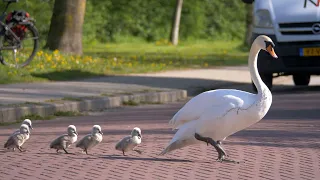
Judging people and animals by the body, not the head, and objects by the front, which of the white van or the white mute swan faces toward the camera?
the white van

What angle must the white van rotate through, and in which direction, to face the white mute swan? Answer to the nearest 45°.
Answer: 0° — it already faces it

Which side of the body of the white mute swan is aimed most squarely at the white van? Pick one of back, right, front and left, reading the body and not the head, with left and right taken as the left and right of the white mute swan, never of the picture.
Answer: left

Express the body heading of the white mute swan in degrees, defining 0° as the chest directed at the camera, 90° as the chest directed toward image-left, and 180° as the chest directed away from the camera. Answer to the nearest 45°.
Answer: approximately 270°

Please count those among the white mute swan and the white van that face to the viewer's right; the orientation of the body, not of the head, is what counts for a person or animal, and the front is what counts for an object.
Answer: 1

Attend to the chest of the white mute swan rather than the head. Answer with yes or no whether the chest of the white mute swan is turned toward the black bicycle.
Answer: no

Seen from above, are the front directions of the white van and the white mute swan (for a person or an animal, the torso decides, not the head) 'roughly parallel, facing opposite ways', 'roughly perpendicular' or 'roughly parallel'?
roughly perpendicular

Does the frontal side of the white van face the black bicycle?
no

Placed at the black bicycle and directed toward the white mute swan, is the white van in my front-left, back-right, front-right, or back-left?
front-left

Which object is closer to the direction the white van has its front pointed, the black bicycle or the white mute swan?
the white mute swan

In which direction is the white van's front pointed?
toward the camera

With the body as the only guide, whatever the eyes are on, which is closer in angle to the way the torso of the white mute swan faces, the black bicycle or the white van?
the white van
